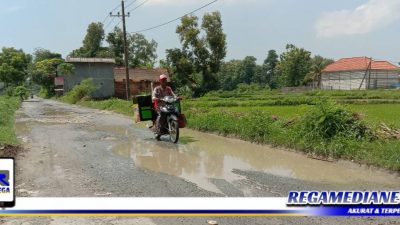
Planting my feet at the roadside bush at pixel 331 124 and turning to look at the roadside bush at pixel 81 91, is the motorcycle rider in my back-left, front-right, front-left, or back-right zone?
front-left

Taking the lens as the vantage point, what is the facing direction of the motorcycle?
facing the viewer and to the right of the viewer

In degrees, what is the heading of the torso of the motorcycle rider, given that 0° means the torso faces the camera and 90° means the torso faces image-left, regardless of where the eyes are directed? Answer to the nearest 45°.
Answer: approximately 315°

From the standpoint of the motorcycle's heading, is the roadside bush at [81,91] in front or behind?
behind

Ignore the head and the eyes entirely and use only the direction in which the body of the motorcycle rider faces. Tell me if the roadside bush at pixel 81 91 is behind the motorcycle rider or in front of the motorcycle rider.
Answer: behind
